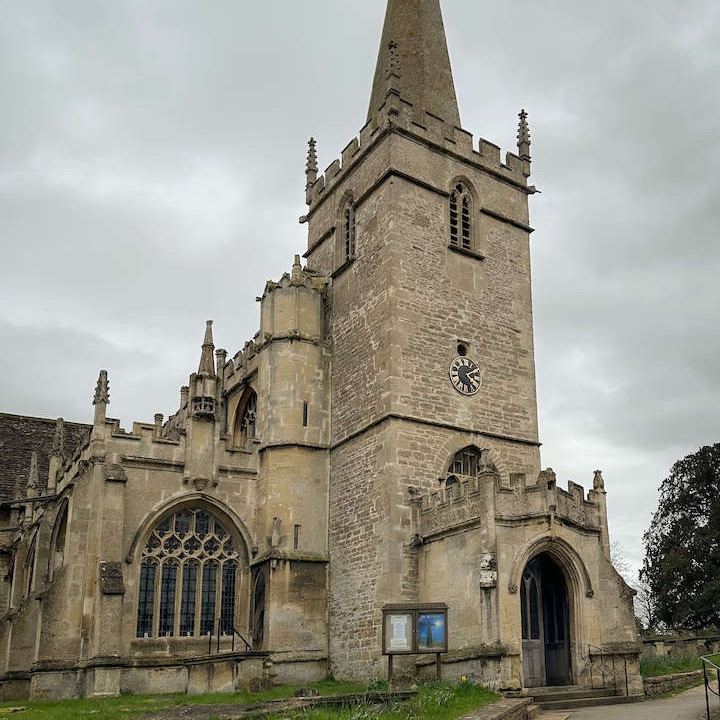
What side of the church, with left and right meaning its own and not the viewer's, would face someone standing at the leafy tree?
left

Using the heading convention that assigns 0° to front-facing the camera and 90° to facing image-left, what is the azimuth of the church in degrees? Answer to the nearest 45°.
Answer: approximately 315°

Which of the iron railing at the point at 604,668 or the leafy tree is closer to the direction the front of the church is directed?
the iron railing

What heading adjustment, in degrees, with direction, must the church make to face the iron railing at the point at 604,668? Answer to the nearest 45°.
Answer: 0° — it already faces it
